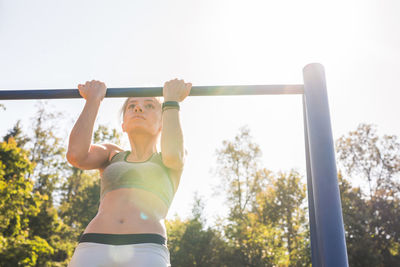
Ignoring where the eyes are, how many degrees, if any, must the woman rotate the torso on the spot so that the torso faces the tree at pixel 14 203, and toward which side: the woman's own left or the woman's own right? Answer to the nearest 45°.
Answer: approximately 180°

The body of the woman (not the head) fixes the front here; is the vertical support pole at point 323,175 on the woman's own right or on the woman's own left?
on the woman's own left

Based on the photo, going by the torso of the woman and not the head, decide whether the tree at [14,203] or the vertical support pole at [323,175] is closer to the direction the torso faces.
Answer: the vertical support pole

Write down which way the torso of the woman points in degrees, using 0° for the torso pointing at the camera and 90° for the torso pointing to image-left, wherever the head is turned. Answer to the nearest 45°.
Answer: approximately 0°
